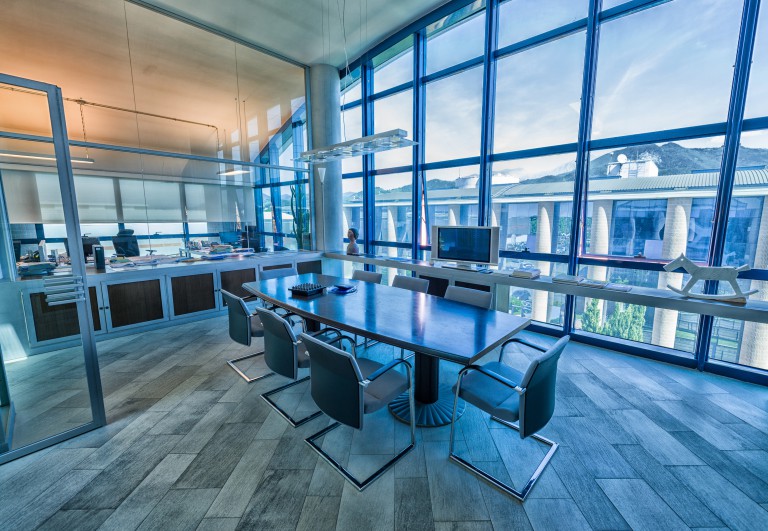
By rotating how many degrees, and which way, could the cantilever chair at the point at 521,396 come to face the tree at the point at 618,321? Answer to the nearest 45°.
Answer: approximately 90° to its right

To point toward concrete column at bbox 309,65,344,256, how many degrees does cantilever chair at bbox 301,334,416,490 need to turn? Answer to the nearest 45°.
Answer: approximately 45° to its left

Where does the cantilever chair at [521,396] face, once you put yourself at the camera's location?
facing away from the viewer and to the left of the viewer

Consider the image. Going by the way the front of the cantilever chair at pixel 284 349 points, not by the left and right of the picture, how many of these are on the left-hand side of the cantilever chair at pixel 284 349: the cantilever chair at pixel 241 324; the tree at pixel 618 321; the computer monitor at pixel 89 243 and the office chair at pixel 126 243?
3

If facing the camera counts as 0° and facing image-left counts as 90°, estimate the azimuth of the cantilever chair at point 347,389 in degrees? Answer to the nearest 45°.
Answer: approximately 225°

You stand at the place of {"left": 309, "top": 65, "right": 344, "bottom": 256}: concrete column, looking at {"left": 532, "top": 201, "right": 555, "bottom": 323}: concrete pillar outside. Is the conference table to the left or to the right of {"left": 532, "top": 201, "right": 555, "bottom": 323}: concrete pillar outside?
right

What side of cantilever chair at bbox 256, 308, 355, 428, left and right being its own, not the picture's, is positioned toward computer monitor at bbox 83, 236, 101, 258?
left

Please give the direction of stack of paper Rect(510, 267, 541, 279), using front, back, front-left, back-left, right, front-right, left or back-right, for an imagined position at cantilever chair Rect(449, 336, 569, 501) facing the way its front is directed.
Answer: front-right

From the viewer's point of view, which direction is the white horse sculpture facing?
to the viewer's left
